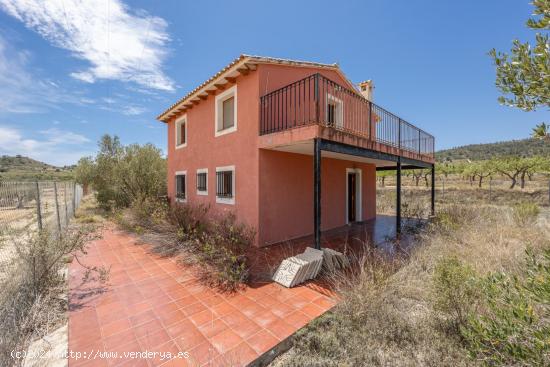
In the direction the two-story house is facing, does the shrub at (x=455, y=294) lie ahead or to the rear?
ahead

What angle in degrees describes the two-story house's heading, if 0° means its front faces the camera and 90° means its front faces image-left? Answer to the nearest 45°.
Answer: approximately 315°

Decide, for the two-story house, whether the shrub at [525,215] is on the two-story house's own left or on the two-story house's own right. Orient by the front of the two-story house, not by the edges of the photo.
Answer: on the two-story house's own left

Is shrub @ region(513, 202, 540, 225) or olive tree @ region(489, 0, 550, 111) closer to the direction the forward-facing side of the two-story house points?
the olive tree

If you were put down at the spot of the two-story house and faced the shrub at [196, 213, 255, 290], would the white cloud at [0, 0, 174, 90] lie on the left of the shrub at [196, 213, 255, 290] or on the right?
right

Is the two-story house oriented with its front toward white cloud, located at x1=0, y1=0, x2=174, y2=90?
no

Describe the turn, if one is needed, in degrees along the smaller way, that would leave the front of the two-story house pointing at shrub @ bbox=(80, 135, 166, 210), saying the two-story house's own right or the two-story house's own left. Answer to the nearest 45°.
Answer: approximately 180°

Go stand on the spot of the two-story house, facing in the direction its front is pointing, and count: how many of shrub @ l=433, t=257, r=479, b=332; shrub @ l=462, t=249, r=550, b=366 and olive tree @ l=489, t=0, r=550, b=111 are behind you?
0

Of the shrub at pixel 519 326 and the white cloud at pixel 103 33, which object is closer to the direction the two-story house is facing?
the shrub

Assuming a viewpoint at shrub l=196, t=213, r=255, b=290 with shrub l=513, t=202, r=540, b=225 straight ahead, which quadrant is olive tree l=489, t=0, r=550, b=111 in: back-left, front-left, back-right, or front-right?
front-right

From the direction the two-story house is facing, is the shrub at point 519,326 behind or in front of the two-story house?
in front

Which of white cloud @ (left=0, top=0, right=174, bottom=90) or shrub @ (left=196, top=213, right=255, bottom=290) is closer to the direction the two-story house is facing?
the shrub

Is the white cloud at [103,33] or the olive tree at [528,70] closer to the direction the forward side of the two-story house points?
the olive tree

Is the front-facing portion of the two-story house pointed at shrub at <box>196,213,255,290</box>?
no
